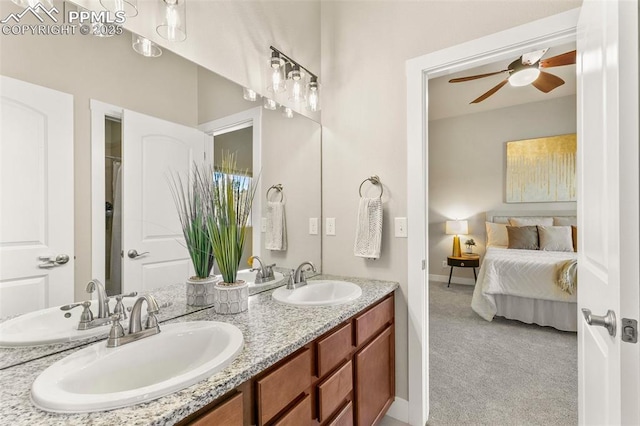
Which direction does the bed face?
toward the camera

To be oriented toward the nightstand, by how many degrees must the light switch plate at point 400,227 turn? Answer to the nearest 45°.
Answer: approximately 180°

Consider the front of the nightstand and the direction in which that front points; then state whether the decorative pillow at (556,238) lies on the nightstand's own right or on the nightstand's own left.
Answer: on the nightstand's own left

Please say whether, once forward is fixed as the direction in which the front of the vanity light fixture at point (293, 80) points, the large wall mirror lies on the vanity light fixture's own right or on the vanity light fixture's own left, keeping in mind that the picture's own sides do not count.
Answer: on the vanity light fixture's own right

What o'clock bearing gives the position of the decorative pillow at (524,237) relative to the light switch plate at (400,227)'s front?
The decorative pillow is roughly at 7 o'clock from the light switch plate.

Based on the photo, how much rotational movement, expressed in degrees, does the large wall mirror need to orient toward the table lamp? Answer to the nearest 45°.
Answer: approximately 90° to its left

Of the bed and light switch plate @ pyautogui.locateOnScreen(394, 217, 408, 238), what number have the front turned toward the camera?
2

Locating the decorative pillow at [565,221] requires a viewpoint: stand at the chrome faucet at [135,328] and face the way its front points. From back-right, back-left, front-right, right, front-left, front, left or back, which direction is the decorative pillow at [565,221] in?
front-left

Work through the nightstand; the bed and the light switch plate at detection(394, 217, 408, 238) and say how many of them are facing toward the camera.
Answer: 3

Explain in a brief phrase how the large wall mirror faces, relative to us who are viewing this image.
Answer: facing the viewer and to the right of the viewer

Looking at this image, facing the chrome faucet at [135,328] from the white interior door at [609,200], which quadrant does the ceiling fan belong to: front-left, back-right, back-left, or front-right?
back-right

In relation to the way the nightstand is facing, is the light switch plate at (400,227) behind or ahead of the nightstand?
ahead

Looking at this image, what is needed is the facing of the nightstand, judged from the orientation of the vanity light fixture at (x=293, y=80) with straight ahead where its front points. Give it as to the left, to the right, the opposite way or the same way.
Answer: to the right
